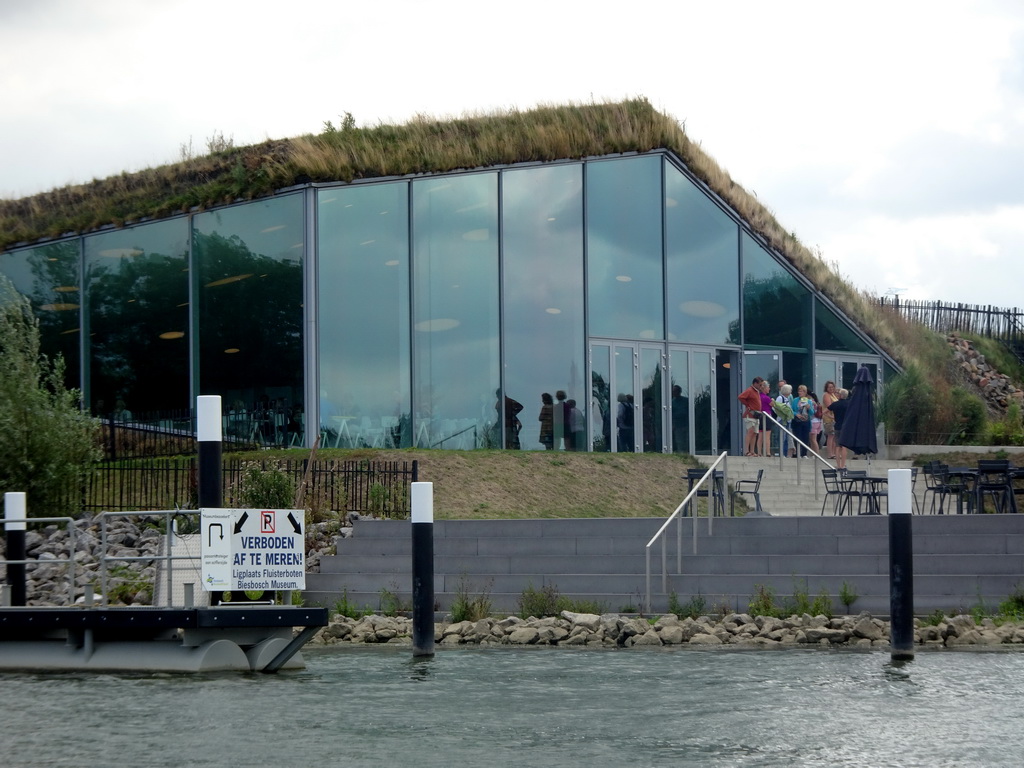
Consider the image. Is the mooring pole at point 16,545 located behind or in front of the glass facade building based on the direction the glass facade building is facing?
in front

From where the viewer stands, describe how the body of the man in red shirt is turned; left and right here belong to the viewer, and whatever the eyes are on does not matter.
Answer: facing to the right of the viewer

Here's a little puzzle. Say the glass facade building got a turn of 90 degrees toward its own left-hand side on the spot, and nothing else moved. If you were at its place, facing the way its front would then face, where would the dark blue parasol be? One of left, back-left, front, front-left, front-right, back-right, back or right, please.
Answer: front-right

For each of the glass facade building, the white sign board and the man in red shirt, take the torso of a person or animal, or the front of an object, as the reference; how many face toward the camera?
2

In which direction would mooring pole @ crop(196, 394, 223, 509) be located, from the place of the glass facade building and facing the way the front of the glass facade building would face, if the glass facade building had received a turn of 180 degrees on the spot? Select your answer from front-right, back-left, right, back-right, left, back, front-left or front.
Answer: back

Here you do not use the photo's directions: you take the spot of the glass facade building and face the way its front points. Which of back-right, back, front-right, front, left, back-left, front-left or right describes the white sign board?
front

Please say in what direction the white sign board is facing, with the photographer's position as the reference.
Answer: facing the viewer

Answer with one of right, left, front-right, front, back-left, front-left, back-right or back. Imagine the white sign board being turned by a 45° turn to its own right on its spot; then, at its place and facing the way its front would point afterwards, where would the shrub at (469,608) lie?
back

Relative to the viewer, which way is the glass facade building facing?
toward the camera

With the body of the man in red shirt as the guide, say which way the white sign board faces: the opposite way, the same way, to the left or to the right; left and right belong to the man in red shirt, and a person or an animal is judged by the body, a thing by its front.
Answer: to the right

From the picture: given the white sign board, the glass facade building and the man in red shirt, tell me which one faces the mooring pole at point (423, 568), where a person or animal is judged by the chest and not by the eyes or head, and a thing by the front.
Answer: the glass facade building

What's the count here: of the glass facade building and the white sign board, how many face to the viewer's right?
0

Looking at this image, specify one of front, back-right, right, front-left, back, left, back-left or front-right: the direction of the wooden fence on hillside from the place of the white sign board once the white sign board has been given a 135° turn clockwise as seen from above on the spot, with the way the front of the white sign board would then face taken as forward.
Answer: right

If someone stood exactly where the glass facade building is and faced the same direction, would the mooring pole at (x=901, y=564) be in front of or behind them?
in front
